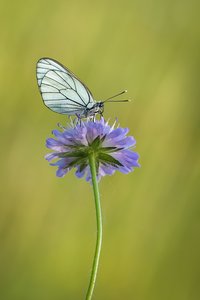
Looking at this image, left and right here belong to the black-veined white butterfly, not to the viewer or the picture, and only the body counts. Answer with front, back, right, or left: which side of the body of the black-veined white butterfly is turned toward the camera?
right
